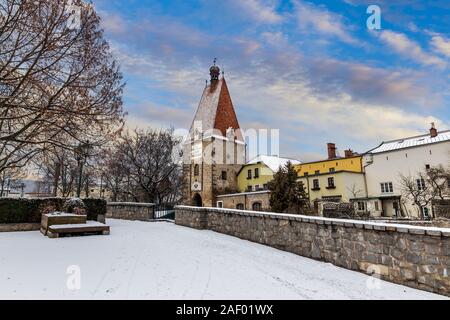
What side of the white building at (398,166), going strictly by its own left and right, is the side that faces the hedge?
front

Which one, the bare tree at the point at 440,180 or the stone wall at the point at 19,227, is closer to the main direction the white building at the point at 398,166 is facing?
the stone wall

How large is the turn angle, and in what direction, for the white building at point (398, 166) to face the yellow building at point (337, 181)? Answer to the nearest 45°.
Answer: approximately 45° to its right

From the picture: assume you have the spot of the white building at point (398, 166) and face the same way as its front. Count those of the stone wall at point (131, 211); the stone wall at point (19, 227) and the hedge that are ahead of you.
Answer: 3

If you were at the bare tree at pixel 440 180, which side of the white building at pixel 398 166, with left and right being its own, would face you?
left

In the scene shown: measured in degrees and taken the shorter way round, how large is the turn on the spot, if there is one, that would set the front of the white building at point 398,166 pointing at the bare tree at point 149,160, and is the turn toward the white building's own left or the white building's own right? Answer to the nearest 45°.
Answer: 0° — it already faces it

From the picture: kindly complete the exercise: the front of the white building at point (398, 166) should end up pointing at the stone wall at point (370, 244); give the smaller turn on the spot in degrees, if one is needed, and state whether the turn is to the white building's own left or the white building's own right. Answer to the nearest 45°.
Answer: approximately 45° to the white building's own left

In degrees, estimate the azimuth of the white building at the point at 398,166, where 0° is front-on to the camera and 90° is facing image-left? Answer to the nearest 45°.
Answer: approximately 45°

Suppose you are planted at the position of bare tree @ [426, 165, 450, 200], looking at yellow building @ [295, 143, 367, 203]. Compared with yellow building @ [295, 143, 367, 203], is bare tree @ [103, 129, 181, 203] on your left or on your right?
left

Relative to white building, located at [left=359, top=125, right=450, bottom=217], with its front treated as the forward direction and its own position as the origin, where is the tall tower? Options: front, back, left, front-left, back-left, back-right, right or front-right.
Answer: front-right

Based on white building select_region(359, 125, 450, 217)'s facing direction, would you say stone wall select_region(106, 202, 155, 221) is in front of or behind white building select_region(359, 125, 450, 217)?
in front
